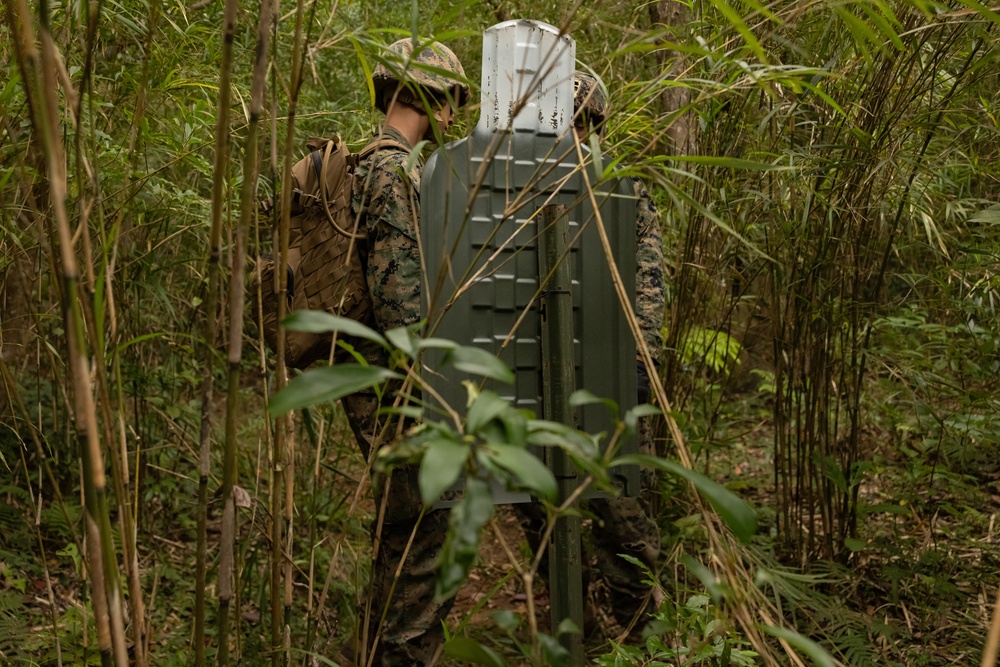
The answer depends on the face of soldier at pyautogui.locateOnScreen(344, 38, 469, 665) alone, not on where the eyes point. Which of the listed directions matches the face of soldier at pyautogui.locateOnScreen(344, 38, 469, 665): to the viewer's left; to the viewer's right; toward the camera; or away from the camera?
to the viewer's right

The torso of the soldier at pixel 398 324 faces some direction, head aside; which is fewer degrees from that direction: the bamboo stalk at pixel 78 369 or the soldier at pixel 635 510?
the soldier

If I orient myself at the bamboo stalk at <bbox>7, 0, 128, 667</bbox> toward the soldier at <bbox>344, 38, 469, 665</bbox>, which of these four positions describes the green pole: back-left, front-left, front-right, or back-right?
front-right

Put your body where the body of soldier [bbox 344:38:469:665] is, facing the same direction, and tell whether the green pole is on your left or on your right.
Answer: on your right

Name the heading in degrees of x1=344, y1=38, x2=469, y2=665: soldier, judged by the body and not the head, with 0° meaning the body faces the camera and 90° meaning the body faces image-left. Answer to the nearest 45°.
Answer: approximately 270°

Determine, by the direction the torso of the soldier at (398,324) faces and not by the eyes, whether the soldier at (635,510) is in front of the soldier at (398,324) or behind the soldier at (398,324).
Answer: in front
